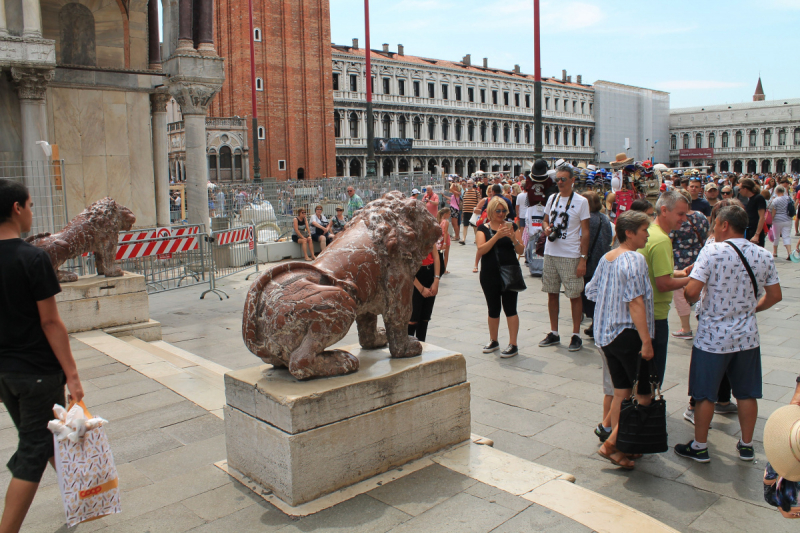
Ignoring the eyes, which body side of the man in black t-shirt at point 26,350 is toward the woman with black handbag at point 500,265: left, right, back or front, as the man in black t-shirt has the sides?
front

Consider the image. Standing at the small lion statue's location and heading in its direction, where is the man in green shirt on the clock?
The man in green shirt is roughly at 2 o'clock from the small lion statue.

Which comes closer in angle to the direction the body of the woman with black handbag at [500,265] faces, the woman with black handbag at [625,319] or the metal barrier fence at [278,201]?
the woman with black handbag

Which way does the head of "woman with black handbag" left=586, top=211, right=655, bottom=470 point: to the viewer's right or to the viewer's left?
to the viewer's right

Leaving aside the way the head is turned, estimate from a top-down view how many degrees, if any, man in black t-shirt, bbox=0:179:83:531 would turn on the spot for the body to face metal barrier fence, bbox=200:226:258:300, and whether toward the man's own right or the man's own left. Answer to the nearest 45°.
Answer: approximately 45° to the man's own left

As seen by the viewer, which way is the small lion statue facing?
to the viewer's right

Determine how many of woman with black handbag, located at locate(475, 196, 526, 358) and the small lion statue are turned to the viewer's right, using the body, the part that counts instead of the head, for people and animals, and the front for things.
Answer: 1

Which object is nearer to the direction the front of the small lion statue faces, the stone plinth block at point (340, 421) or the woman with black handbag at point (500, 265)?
the woman with black handbag

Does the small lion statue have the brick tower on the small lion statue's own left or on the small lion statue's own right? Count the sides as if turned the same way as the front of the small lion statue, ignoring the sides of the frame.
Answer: on the small lion statue's own left

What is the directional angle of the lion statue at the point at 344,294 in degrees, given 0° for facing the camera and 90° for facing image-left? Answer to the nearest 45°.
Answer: approximately 225°
